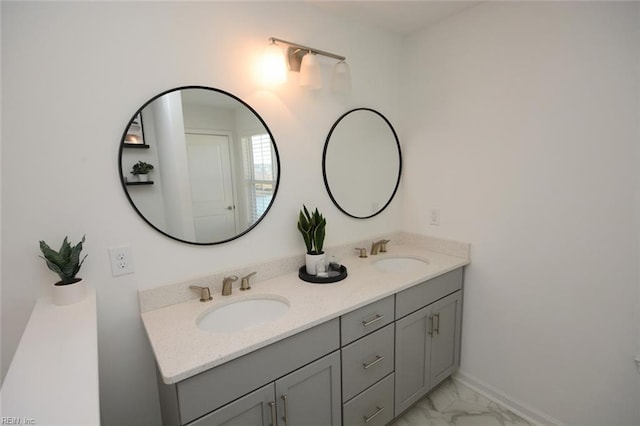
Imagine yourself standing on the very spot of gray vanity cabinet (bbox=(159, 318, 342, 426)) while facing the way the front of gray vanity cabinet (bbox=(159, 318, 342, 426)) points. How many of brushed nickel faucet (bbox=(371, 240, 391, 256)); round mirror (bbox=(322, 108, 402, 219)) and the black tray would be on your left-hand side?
3

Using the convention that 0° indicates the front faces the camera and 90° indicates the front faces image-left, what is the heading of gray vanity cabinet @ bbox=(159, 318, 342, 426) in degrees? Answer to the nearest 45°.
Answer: approximately 315°

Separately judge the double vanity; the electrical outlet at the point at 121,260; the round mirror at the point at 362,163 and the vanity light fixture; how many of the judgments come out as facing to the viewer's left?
0

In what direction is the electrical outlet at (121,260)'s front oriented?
toward the camera

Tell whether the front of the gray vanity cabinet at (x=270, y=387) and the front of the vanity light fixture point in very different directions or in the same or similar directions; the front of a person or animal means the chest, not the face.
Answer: same or similar directions

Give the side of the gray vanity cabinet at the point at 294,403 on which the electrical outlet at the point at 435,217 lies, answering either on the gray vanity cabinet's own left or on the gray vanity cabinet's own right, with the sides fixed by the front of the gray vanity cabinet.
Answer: on the gray vanity cabinet's own left

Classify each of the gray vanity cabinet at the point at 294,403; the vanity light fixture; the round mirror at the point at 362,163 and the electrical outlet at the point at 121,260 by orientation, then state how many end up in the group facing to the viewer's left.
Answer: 0

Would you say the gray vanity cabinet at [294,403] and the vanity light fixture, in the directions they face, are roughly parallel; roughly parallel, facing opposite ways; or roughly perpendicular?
roughly parallel

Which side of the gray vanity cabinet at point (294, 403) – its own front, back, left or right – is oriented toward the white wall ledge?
right

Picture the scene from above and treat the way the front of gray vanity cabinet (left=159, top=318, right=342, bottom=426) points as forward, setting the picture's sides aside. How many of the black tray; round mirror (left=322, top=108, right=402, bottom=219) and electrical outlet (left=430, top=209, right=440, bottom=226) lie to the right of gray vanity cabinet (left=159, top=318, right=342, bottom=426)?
0

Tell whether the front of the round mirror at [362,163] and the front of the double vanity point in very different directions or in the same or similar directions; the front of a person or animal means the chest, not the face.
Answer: same or similar directions

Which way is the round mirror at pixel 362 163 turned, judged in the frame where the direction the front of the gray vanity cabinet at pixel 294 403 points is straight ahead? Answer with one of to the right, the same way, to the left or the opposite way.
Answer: the same way

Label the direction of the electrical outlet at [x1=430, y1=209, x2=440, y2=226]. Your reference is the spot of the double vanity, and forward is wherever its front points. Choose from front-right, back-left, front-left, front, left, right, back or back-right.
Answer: left

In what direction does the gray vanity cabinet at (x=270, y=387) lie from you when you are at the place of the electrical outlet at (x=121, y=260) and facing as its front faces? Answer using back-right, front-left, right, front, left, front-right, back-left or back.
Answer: front-left

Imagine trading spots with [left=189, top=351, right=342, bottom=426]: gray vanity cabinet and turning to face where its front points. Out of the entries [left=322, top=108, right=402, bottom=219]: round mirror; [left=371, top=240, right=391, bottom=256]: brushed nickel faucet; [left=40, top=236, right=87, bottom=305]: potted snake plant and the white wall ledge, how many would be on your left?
2
